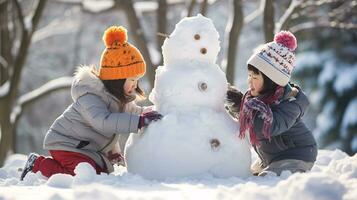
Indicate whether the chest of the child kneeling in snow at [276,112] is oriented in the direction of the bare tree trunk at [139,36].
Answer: no

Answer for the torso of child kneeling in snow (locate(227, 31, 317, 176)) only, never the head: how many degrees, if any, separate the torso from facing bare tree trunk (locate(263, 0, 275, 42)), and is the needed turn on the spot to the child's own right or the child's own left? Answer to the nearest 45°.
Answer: approximately 90° to the child's own right

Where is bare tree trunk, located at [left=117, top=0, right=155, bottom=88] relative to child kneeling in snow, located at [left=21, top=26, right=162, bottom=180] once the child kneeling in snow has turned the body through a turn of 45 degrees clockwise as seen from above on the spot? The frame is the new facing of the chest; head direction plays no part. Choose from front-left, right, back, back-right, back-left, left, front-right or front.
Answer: back-left

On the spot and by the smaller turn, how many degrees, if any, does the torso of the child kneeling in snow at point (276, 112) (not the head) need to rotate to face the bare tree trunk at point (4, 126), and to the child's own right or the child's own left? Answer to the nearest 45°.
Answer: approximately 45° to the child's own right

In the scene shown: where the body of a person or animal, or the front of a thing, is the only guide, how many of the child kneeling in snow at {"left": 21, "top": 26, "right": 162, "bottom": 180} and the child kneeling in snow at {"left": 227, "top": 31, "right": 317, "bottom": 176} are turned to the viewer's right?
1

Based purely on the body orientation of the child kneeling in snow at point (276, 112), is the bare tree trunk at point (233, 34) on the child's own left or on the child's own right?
on the child's own right

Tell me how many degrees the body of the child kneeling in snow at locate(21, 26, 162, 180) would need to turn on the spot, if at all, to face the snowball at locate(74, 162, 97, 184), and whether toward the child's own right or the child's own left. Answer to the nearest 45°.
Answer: approximately 90° to the child's own right

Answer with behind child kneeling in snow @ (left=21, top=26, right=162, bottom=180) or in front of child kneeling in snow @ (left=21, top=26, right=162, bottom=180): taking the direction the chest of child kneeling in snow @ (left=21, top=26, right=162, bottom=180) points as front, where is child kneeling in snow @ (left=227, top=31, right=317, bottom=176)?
in front

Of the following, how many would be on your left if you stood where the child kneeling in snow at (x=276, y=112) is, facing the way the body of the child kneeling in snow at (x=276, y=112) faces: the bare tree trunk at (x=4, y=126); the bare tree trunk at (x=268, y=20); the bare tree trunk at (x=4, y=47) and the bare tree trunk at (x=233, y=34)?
0

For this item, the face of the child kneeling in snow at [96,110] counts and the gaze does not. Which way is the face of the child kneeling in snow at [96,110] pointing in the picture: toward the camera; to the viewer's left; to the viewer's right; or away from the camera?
to the viewer's right

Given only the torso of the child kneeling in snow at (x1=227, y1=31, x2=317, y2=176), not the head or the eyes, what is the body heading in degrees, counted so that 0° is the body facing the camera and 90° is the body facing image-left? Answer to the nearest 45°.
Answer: approximately 90°

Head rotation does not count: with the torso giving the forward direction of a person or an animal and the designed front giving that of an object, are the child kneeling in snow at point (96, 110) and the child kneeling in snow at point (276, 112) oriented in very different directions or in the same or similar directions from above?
very different directions

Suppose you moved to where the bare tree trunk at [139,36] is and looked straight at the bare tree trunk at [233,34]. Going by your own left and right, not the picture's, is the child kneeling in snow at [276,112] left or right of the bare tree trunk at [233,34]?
right

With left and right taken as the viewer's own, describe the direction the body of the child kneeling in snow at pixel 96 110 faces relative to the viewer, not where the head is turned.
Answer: facing to the right of the viewer

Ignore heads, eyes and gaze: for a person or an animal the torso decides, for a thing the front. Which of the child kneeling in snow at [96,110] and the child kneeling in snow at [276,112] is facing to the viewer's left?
the child kneeling in snow at [276,112]
